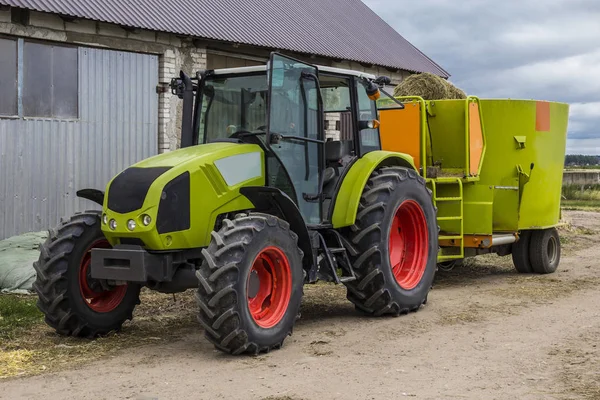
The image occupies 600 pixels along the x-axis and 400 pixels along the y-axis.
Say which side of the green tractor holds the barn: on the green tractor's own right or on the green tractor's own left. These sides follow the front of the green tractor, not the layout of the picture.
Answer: on the green tractor's own right

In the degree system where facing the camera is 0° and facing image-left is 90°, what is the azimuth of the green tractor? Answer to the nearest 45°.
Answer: approximately 45°
